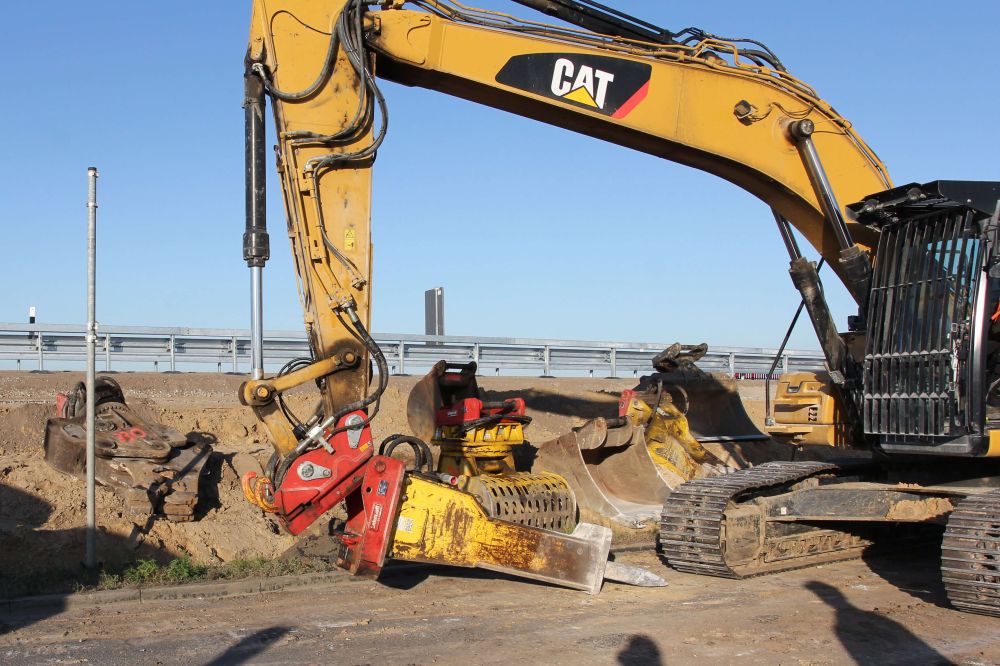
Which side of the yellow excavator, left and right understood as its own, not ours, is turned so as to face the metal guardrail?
right

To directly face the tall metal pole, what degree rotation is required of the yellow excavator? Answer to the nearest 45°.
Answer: approximately 45° to its right

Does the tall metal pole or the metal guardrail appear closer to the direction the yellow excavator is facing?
the tall metal pole

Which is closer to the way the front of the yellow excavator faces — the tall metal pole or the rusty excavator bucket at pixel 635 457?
the tall metal pole

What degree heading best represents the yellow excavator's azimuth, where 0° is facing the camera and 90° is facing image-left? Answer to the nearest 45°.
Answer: approximately 45°

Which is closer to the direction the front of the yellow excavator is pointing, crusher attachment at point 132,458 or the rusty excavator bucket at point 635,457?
the crusher attachment
